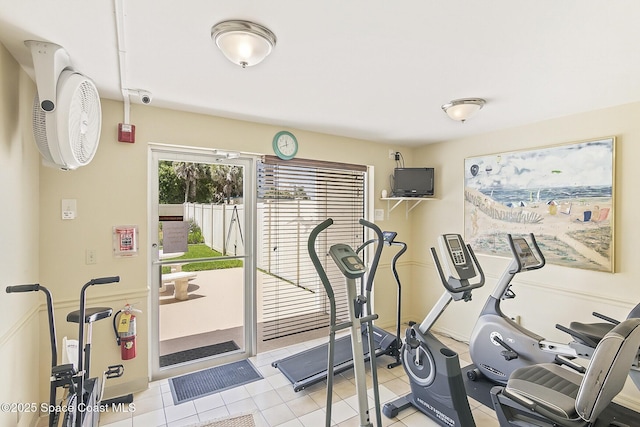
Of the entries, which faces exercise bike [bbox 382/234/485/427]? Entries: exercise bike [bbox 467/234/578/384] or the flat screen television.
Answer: the flat screen television

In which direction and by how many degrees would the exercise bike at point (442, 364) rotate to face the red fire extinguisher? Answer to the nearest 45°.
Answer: approximately 45° to its left

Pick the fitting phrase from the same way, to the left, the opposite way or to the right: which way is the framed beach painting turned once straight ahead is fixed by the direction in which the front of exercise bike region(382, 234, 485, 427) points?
to the left

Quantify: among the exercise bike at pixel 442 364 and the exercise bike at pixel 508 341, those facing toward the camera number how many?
0

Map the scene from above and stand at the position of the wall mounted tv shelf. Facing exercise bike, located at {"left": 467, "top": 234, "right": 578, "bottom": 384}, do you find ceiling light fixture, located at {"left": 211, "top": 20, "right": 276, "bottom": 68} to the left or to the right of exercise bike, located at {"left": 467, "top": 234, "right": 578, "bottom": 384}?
right

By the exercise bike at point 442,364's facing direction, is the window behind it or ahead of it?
ahead

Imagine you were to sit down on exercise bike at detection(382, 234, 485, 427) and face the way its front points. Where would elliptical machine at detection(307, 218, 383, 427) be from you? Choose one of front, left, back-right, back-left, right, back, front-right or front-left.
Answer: left

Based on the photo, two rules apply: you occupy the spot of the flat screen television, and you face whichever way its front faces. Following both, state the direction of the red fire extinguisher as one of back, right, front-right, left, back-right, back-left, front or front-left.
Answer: front-right

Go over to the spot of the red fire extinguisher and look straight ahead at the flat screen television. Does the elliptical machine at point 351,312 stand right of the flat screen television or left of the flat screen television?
right

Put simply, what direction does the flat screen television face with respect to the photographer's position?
facing the viewer

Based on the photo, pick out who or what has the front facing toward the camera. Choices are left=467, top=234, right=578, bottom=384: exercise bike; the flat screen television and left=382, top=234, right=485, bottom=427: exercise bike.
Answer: the flat screen television

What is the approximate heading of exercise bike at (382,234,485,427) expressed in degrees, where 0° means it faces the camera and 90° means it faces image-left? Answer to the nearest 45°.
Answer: approximately 135°

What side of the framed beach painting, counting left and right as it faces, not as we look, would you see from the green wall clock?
front

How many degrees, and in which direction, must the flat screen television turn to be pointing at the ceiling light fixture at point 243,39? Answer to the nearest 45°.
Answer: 0° — it already faces it

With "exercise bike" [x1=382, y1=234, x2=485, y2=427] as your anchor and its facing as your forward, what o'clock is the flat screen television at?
The flat screen television is roughly at 1 o'clock from the exercise bike.

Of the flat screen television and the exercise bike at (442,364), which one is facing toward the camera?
the flat screen television

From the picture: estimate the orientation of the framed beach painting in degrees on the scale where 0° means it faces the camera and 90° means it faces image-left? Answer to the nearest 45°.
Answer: approximately 45°
